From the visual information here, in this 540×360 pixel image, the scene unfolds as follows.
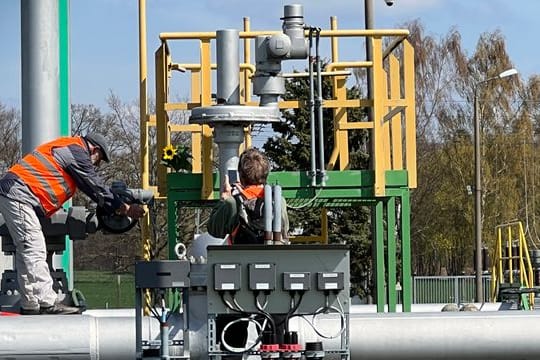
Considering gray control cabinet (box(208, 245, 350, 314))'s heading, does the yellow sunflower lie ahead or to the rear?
to the rear

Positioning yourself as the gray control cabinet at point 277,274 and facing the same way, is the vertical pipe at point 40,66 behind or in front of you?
behind

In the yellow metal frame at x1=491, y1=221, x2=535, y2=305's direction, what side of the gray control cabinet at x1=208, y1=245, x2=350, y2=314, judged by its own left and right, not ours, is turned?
back

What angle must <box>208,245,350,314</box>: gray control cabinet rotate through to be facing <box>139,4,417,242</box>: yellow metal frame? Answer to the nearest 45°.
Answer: approximately 180°

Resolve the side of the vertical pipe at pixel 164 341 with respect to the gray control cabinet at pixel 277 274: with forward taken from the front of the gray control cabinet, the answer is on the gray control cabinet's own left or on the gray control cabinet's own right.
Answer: on the gray control cabinet's own right

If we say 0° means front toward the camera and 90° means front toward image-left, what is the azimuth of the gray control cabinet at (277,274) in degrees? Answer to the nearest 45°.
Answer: approximately 0°

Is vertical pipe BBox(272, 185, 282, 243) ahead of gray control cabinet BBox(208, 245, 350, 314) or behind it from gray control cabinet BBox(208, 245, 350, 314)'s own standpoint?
behind

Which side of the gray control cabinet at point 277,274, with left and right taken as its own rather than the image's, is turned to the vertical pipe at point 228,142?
back

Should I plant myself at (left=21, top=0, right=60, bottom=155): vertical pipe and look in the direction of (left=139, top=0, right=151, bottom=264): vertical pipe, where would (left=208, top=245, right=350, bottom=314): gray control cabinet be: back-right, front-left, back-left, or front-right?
front-right

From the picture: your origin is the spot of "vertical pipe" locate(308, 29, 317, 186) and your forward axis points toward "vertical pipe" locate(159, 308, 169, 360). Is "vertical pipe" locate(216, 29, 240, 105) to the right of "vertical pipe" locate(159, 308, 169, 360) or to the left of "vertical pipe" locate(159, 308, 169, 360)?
right

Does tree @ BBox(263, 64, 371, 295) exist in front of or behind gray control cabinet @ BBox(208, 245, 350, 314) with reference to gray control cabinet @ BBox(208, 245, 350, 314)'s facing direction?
behind
